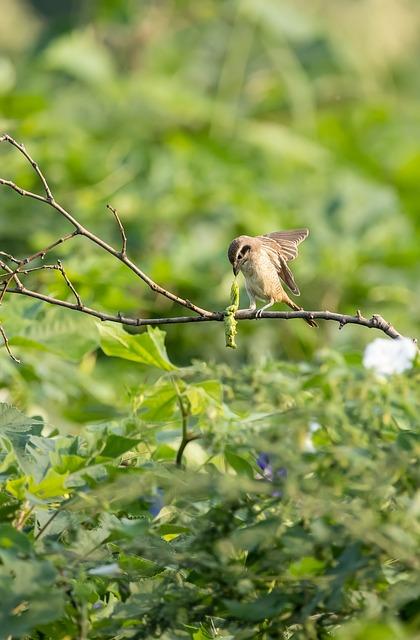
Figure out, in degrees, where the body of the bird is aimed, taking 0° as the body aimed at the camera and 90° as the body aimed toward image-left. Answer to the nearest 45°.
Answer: approximately 45°

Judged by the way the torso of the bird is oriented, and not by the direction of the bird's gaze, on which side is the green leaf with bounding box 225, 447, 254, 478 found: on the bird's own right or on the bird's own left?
on the bird's own left

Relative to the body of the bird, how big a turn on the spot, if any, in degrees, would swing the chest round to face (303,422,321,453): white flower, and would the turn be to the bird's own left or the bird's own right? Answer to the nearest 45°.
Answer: approximately 45° to the bird's own left

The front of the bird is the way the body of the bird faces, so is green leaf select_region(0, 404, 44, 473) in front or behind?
in front

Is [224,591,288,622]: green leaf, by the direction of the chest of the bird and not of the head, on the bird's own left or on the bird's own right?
on the bird's own left

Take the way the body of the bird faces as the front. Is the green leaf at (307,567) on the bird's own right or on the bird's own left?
on the bird's own left

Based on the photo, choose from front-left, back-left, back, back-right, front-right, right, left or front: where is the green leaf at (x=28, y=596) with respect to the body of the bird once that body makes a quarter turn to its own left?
front-right

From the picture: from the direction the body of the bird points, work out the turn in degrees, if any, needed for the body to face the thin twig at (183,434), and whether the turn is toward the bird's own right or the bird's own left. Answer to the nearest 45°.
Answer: approximately 45° to the bird's own left
